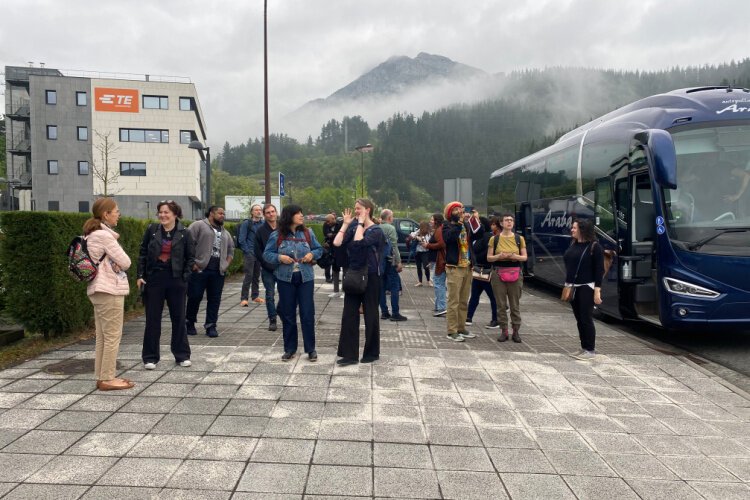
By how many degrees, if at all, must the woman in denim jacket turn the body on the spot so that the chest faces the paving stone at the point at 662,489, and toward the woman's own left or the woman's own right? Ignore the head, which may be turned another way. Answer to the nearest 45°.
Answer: approximately 45° to the woman's own left

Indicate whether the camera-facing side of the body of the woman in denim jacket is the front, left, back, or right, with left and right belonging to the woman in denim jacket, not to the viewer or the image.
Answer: front

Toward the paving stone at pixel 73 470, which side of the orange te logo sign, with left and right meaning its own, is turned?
front

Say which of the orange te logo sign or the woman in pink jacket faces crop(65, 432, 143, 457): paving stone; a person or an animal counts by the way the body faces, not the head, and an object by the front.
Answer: the orange te logo sign

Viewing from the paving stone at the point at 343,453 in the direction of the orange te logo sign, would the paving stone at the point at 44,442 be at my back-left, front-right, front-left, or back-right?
front-left

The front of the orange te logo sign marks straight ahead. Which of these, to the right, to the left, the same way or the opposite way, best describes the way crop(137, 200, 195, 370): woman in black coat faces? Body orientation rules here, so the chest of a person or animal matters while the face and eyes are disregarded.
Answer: the same way

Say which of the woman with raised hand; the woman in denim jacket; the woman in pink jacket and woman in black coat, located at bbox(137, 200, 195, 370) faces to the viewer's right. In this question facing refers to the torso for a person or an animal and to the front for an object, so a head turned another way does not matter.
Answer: the woman in pink jacket

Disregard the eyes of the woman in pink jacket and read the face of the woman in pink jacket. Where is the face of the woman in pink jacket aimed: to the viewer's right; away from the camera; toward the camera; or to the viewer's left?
to the viewer's right

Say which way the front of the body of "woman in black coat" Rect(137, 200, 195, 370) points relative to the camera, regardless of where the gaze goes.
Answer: toward the camera

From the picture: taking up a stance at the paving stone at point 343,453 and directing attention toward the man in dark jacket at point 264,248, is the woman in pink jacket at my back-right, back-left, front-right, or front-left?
front-left

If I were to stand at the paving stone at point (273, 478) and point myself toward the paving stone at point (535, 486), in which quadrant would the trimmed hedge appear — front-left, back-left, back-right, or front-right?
back-left

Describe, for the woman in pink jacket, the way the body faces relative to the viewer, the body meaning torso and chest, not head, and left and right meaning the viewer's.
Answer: facing to the right of the viewer

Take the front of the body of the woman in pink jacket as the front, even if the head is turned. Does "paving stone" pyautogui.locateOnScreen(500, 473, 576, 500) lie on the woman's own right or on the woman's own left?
on the woman's own right

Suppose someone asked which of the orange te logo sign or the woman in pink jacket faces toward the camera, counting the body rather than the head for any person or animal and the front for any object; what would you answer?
the orange te logo sign

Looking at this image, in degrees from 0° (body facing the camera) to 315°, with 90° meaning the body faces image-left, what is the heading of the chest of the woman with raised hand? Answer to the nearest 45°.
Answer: approximately 45°

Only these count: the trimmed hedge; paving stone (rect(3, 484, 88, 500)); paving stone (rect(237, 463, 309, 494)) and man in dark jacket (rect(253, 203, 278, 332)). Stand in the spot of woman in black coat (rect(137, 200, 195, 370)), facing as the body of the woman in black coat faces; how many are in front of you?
2

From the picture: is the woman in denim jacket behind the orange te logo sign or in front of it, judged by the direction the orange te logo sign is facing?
in front

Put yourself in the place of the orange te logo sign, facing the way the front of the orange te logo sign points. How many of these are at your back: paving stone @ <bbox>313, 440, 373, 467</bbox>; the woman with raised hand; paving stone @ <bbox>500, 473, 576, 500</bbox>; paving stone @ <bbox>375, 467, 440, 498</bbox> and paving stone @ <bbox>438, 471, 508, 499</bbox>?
0
